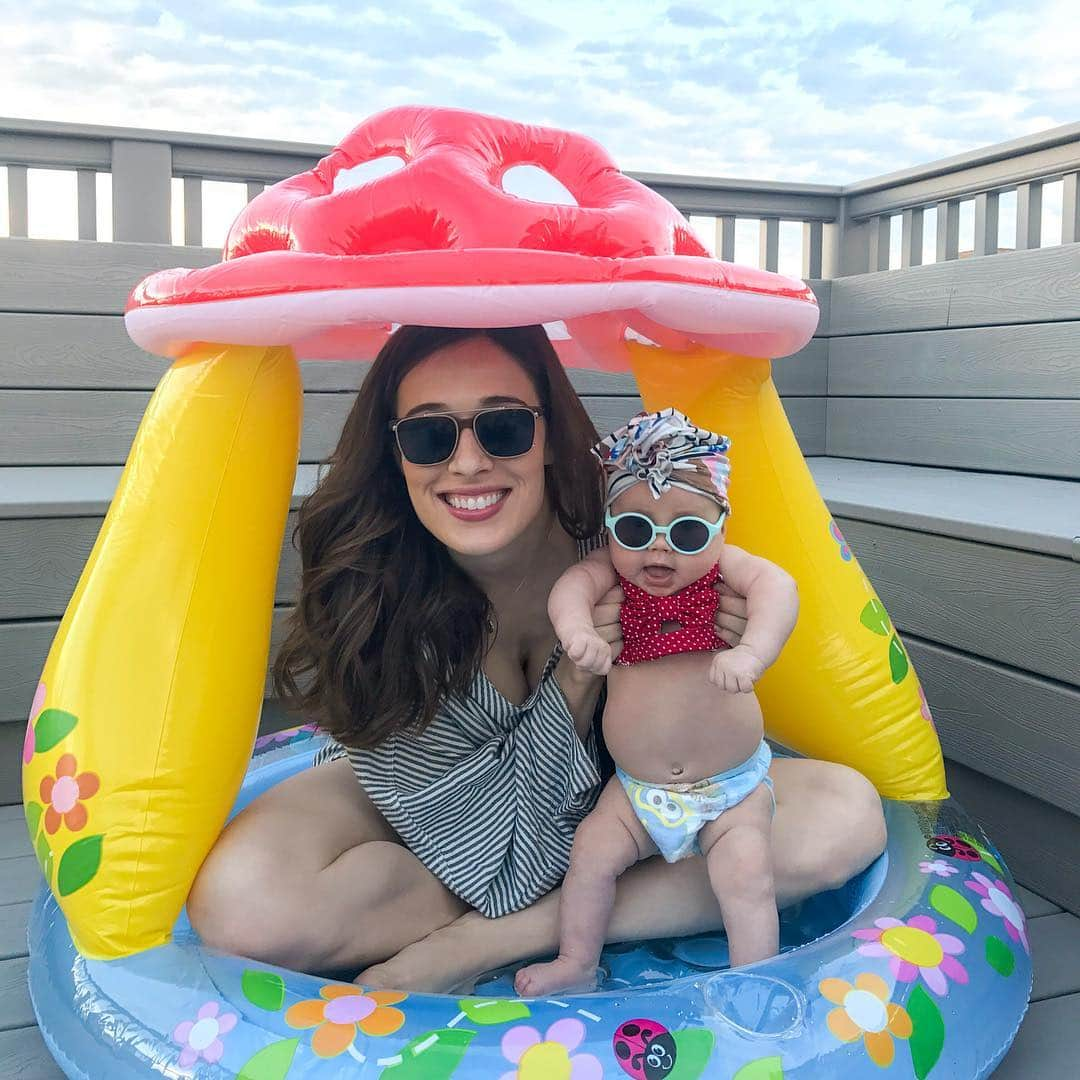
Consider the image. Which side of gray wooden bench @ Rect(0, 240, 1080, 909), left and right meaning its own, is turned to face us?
front

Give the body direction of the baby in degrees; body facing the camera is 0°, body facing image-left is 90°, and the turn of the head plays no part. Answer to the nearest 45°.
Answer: approximately 0°

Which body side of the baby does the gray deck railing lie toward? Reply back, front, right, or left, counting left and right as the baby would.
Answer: back

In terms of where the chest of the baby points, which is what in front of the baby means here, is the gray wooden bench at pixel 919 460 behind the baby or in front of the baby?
behind

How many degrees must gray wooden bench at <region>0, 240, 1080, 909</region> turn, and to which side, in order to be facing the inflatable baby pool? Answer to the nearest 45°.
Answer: approximately 45° to its right

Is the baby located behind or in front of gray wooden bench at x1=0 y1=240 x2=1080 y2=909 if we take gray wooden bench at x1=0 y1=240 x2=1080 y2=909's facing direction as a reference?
in front
